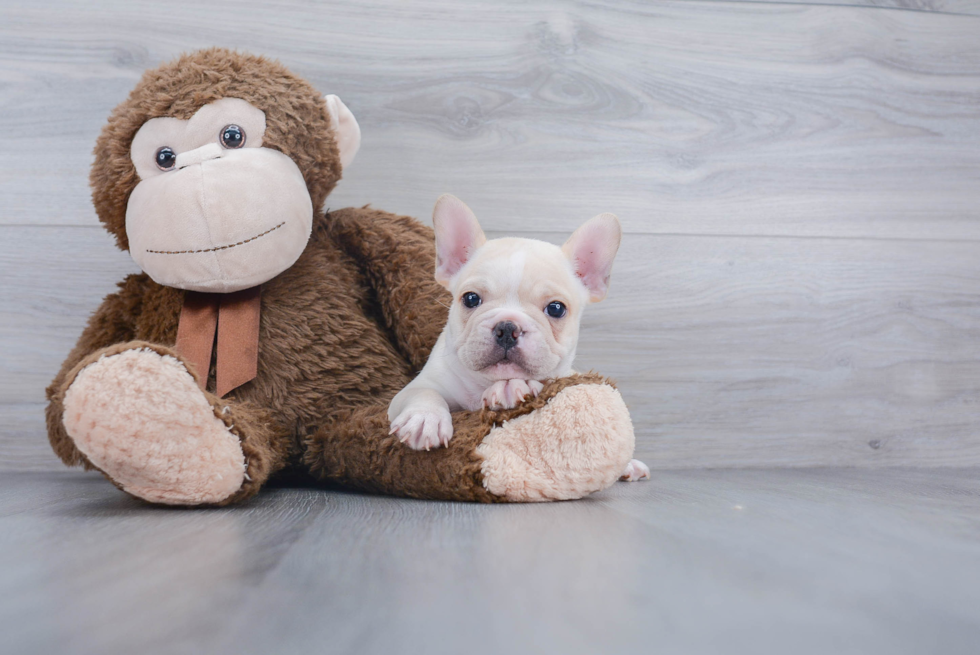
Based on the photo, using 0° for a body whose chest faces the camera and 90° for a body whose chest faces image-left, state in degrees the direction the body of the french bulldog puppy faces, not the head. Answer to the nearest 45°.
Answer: approximately 0°
